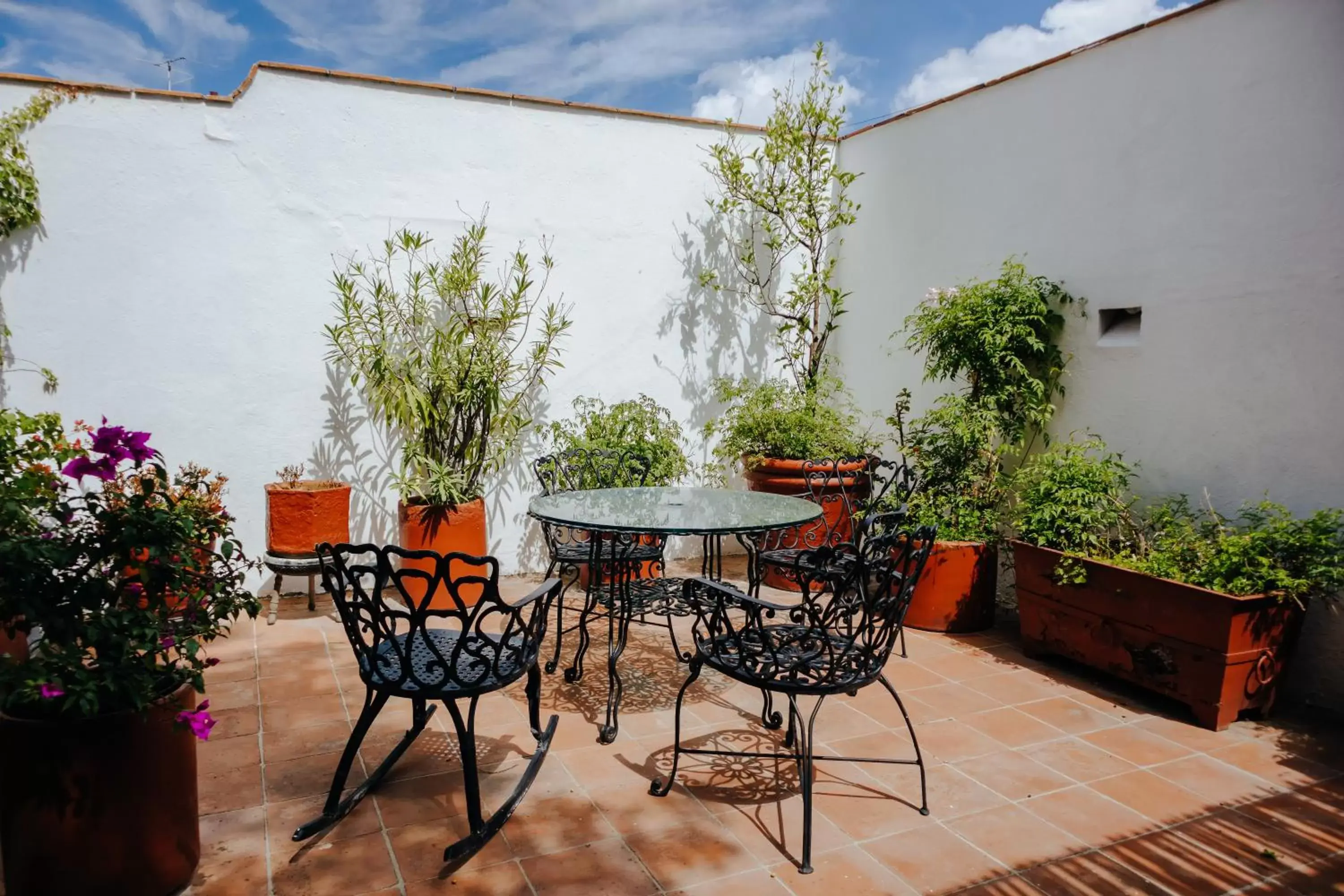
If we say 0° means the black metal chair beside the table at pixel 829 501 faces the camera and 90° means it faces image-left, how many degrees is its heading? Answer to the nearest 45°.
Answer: approximately 45°

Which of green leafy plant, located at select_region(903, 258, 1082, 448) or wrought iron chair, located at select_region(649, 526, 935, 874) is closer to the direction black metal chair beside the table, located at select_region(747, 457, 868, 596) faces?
the wrought iron chair

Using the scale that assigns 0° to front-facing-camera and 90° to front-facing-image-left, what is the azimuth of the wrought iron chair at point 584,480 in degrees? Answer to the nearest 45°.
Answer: approximately 315°

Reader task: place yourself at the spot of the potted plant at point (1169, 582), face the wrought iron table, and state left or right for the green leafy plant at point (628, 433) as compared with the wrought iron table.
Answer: right
